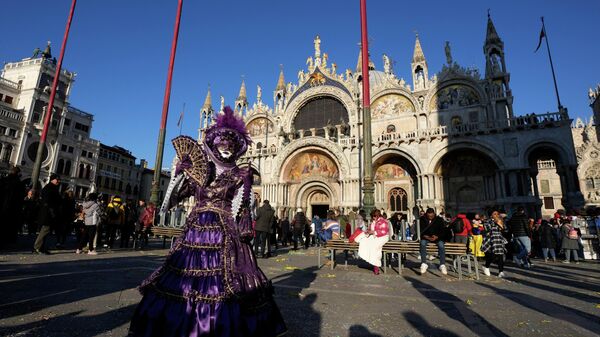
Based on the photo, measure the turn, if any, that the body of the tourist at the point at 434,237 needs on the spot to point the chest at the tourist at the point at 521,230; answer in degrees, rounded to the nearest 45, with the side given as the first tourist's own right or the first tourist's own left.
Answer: approximately 135° to the first tourist's own left

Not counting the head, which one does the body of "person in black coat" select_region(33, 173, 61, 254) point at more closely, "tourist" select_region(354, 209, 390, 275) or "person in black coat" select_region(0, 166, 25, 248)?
the tourist

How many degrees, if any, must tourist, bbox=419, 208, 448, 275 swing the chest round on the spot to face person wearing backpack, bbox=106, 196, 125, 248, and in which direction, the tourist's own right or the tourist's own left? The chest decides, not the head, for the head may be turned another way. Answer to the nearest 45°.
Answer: approximately 90° to the tourist's own right

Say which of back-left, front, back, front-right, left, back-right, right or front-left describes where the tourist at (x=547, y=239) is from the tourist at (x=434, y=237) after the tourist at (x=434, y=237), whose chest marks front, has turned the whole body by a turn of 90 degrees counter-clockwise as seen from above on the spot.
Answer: front-left

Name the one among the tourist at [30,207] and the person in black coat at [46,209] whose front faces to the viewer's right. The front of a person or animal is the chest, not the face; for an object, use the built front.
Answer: the person in black coat

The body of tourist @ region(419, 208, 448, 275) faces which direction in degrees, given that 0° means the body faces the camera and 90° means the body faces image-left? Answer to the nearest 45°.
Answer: approximately 0°

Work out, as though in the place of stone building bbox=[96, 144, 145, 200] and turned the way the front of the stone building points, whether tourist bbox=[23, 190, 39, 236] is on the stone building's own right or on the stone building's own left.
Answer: on the stone building's own right

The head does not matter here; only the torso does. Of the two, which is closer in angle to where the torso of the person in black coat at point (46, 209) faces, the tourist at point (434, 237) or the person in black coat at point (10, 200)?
the tourist

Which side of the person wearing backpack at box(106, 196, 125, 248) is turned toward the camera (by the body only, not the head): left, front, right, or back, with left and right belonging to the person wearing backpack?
back
